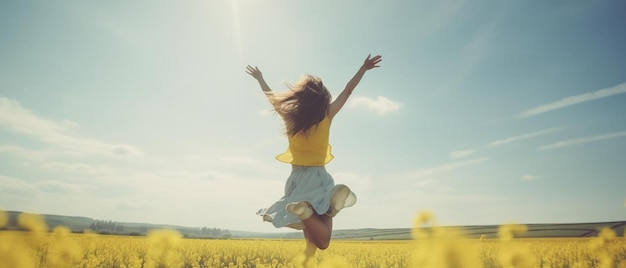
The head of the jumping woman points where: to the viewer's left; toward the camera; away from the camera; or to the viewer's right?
away from the camera

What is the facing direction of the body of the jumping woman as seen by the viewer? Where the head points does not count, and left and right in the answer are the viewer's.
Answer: facing away from the viewer
